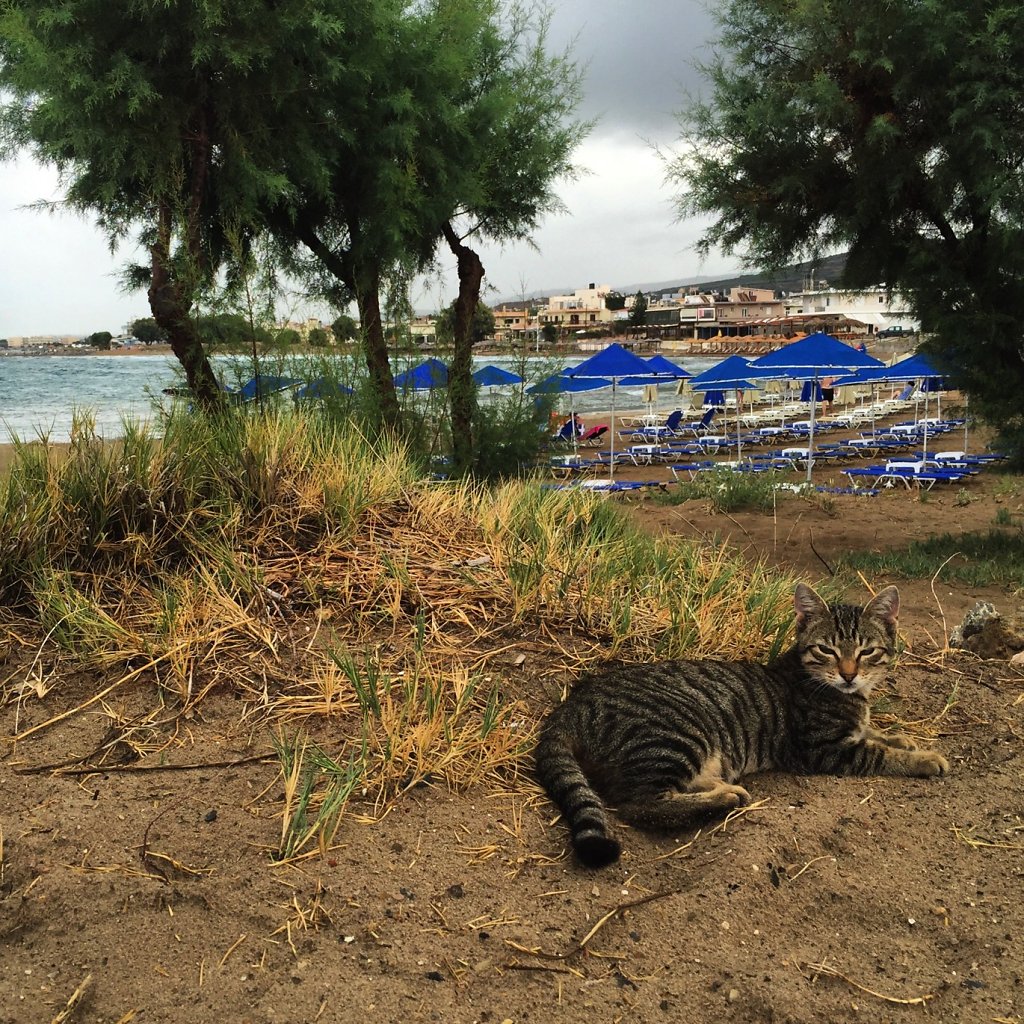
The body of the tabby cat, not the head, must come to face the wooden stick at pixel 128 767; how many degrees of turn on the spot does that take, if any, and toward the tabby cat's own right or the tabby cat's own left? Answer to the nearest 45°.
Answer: approximately 135° to the tabby cat's own right

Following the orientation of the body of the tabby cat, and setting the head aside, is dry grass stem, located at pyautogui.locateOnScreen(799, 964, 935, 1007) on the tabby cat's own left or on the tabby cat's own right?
on the tabby cat's own right

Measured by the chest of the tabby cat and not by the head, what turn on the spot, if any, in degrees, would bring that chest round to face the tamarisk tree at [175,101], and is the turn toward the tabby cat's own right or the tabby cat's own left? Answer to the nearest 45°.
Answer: approximately 135° to the tabby cat's own left

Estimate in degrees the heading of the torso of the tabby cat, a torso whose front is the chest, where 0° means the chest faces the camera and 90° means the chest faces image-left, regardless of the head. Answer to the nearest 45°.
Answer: approximately 270°

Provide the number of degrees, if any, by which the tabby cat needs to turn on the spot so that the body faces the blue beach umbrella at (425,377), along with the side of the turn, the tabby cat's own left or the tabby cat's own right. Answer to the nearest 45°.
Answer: approximately 135° to the tabby cat's own left

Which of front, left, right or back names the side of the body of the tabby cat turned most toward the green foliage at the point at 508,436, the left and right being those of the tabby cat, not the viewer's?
left

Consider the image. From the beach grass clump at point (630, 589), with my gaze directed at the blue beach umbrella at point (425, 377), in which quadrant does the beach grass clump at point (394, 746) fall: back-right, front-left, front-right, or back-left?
back-left

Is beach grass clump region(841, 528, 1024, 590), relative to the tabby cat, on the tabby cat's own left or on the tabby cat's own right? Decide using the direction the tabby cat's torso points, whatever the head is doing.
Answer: on the tabby cat's own left

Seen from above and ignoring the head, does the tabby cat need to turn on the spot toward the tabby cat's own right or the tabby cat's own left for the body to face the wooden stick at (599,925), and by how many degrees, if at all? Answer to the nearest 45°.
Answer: approximately 90° to the tabby cat's own right

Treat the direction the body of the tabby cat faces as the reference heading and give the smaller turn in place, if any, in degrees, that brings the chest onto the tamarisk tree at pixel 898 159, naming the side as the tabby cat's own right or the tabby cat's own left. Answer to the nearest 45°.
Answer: approximately 90° to the tabby cat's own left
